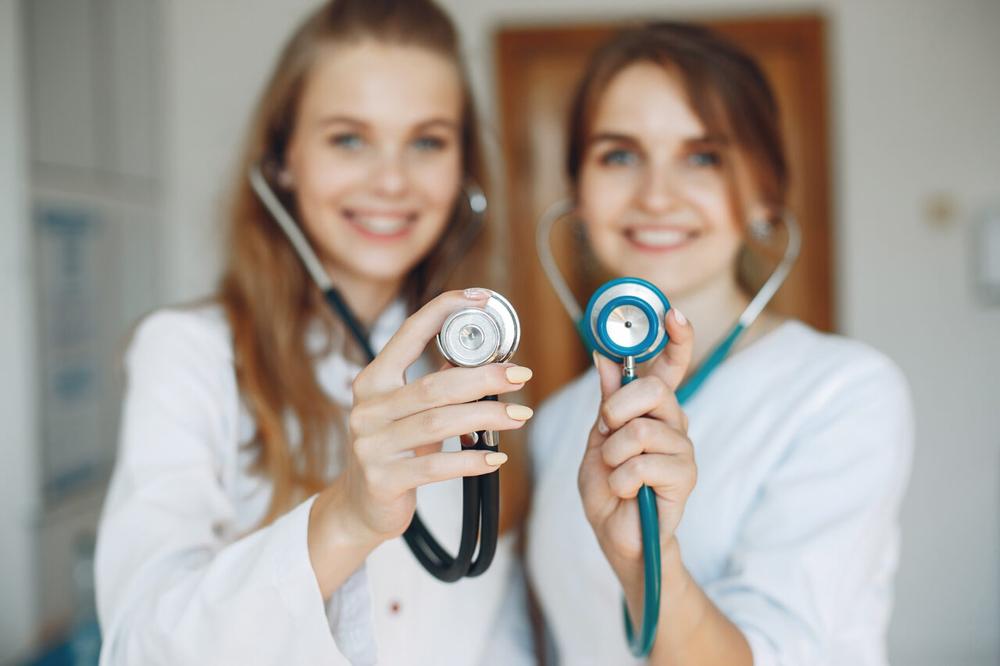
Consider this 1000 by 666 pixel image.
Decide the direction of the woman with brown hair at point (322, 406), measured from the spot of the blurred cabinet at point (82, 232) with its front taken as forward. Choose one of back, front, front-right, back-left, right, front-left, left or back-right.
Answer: front-right

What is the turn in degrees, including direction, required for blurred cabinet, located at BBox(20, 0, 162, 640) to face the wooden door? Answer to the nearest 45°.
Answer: approximately 45° to its left

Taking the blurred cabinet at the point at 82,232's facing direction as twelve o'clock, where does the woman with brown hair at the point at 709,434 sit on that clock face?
The woman with brown hair is roughly at 1 o'clock from the blurred cabinet.

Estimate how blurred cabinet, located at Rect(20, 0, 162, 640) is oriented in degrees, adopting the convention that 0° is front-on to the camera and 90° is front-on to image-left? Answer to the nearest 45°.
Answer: approximately 315°
